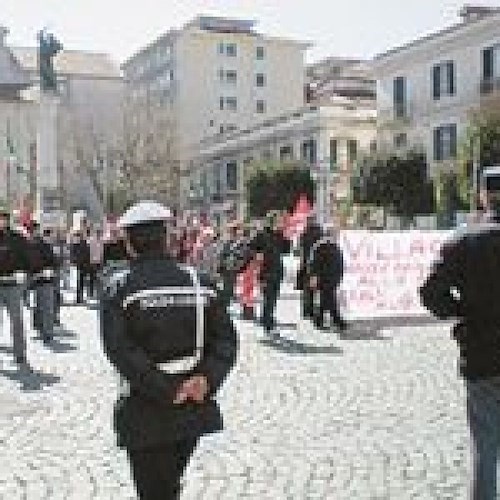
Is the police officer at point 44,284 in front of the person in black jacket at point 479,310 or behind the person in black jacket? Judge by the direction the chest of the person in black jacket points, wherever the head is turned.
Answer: in front

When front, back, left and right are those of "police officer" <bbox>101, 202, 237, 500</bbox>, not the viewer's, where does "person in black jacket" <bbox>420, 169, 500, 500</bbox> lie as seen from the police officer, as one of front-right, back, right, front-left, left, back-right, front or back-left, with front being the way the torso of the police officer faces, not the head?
back-right

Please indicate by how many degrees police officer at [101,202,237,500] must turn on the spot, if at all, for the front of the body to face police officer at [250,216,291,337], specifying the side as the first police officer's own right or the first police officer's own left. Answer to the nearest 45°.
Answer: approximately 45° to the first police officer's own right

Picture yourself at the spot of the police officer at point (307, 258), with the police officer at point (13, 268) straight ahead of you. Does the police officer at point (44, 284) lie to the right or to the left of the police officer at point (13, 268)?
right

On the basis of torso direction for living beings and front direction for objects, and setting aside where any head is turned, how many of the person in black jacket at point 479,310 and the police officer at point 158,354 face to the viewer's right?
0

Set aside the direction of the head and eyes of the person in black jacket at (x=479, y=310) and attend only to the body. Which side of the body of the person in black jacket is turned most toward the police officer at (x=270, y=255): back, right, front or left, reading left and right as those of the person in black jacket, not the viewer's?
front

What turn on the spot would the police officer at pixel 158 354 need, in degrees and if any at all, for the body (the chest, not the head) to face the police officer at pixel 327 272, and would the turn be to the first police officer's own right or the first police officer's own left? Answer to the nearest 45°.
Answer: approximately 45° to the first police officer's own right

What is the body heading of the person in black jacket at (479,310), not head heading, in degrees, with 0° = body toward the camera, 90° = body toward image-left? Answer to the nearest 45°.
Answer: approximately 180°

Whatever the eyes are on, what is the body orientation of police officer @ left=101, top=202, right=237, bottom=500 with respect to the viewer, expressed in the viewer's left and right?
facing away from the viewer and to the left of the viewer
